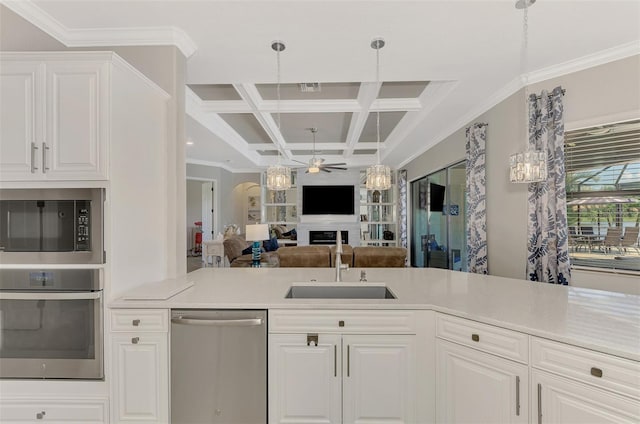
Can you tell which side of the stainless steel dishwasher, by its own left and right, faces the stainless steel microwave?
right

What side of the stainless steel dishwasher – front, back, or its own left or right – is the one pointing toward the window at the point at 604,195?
left

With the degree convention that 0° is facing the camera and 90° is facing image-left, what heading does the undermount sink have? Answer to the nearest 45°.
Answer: approximately 0°

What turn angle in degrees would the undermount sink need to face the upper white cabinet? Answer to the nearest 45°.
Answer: approximately 45° to its right
